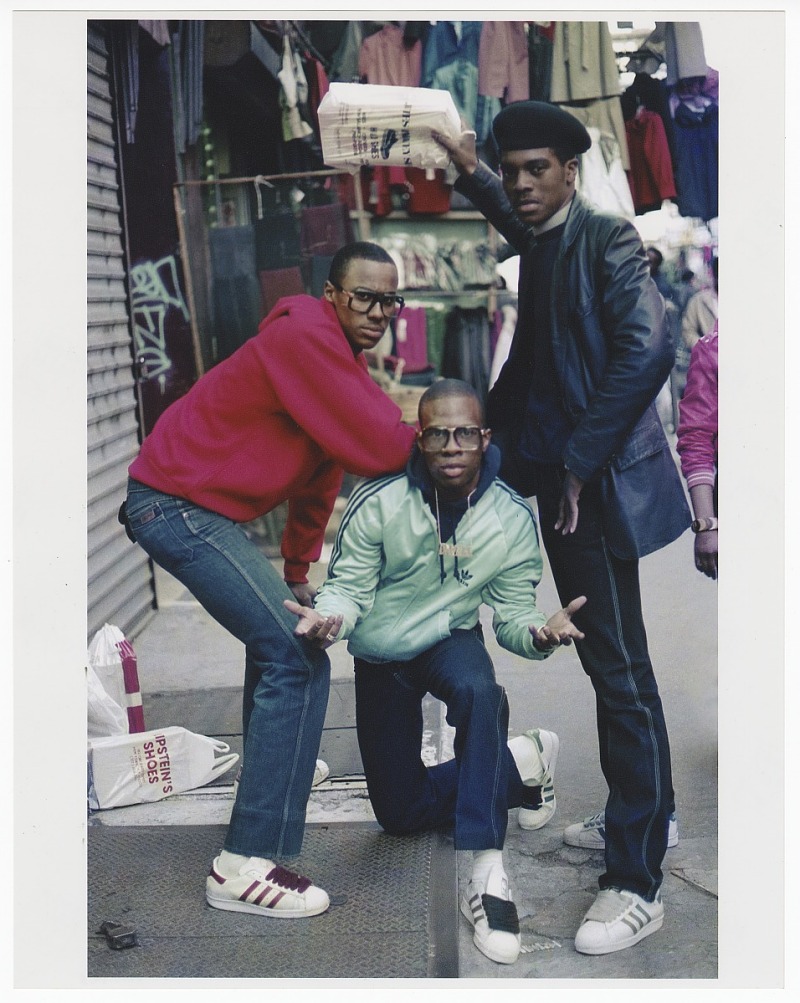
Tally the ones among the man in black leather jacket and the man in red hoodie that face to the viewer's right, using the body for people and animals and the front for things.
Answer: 1

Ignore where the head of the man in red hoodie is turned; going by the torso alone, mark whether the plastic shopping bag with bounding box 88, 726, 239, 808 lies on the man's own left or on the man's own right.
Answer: on the man's own left

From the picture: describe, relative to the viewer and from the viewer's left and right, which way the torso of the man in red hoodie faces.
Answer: facing to the right of the viewer

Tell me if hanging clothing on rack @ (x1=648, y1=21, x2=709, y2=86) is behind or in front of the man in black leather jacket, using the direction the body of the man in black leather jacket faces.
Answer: behind

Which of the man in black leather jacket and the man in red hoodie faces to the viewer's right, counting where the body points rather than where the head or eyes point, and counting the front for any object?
the man in red hoodie

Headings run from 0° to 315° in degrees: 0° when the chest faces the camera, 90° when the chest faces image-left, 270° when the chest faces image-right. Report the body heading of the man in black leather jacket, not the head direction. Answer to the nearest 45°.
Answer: approximately 45°

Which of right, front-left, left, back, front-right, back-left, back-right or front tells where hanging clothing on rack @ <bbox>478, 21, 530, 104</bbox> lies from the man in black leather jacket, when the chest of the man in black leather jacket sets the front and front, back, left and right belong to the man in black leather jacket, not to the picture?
back-right

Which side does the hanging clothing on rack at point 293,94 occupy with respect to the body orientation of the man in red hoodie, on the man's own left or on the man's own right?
on the man's own left
